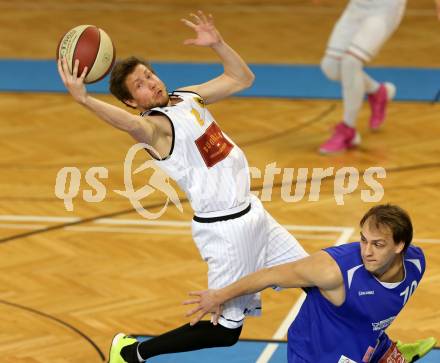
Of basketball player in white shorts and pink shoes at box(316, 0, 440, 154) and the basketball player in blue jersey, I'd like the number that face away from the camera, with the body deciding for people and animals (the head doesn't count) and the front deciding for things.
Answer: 0

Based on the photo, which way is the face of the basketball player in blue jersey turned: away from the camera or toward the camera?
toward the camera

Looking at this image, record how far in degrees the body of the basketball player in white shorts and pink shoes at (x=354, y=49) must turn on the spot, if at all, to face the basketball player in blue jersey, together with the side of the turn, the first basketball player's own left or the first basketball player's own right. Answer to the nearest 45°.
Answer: approximately 45° to the first basketball player's own left

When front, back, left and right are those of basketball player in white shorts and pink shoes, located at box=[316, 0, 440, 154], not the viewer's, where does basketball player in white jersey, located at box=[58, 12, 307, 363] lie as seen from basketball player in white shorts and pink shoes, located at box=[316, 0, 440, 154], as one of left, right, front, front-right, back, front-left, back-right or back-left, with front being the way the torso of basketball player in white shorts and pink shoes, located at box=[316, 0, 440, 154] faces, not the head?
front-left

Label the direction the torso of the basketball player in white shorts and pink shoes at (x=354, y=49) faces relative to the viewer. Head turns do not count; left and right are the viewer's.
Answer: facing the viewer and to the left of the viewer
